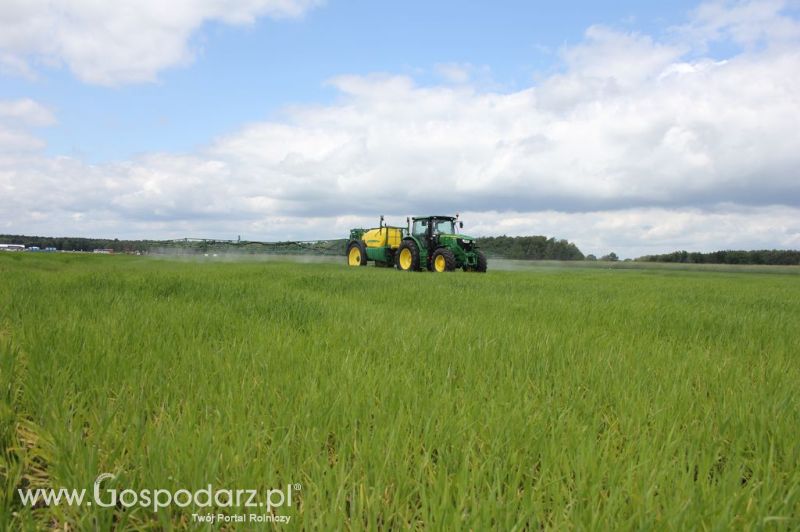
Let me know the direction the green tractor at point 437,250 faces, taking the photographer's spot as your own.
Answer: facing the viewer and to the right of the viewer
